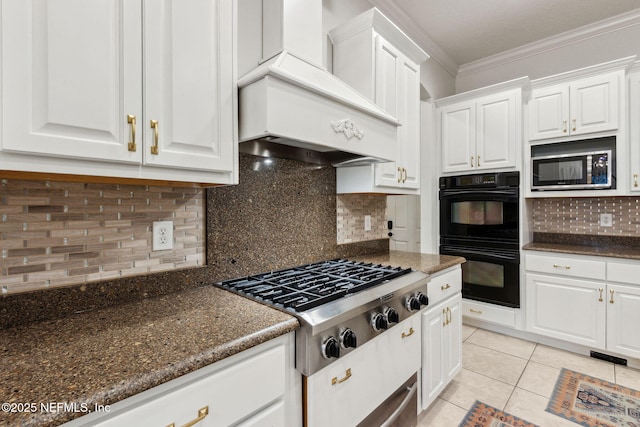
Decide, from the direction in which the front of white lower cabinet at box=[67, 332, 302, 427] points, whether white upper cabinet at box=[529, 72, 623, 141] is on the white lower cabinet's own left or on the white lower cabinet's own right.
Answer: on the white lower cabinet's own left

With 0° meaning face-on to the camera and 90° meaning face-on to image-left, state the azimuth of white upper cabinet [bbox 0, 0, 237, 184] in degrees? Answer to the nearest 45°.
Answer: approximately 315°

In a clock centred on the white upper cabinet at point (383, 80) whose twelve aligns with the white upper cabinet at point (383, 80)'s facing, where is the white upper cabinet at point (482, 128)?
the white upper cabinet at point (482, 128) is roughly at 9 o'clock from the white upper cabinet at point (383, 80).

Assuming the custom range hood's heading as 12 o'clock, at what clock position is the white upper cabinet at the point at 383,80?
The white upper cabinet is roughly at 9 o'clock from the custom range hood.

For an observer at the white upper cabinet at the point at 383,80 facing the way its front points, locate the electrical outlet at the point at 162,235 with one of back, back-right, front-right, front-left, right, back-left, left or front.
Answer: right

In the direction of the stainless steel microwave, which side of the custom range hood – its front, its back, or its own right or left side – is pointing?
left
